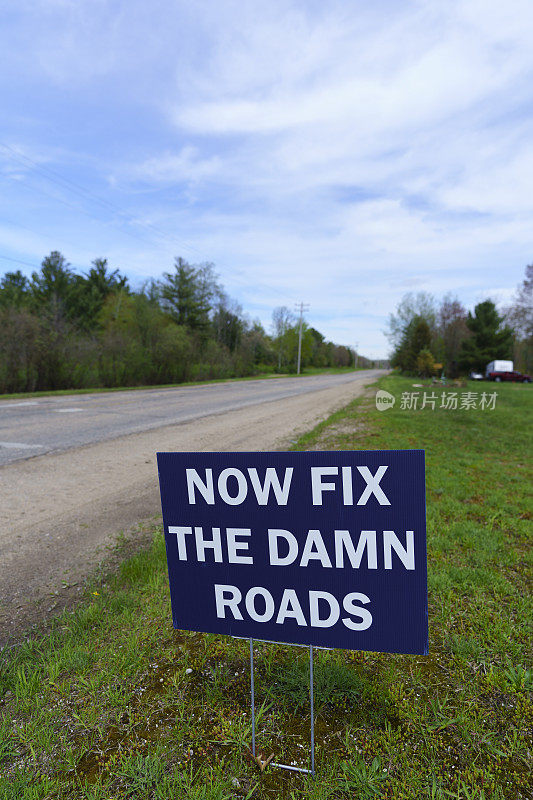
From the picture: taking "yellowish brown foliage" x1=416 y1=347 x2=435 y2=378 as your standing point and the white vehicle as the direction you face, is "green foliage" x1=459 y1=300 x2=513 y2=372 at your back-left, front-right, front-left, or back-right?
front-left

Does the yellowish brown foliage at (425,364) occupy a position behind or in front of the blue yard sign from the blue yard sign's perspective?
behind

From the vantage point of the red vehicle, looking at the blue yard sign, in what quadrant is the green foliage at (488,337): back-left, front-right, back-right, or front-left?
back-right

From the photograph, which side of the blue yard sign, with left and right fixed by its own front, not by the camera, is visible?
front

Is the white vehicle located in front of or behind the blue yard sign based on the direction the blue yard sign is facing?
behind

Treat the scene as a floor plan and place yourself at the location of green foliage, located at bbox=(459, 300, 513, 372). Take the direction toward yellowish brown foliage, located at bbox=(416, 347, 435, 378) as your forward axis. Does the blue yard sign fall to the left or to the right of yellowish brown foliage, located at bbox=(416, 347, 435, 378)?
left

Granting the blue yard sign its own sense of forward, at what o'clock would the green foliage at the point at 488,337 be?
The green foliage is roughly at 7 o'clock from the blue yard sign.

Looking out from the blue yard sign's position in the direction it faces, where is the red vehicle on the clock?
The red vehicle is roughly at 7 o'clock from the blue yard sign.
